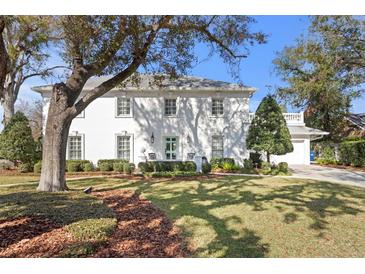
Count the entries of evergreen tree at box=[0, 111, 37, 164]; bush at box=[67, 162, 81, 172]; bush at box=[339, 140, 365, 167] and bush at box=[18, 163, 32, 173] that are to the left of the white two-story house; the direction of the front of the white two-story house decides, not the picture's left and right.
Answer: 1

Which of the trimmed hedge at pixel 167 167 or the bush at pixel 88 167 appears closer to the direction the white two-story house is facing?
the trimmed hedge

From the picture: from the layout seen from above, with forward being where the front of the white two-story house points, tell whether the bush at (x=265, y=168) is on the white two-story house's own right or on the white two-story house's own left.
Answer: on the white two-story house's own left

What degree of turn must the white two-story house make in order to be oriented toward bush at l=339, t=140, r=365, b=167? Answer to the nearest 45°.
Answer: approximately 90° to its left

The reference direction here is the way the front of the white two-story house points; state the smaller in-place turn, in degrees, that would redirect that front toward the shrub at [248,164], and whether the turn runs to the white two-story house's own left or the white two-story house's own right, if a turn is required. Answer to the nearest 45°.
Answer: approximately 90° to the white two-story house's own left

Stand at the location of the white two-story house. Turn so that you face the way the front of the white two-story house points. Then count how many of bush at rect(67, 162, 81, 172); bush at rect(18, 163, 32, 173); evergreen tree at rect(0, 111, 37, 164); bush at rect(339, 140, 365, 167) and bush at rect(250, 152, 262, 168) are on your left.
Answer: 2

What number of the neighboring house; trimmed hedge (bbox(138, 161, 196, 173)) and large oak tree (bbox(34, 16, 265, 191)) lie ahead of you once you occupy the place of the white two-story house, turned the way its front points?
2

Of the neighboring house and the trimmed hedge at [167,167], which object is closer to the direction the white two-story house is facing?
the trimmed hedge

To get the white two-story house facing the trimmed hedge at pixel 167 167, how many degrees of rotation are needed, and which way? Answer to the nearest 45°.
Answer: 0° — it already faces it

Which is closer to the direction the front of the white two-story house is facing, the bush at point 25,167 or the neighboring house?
the bush

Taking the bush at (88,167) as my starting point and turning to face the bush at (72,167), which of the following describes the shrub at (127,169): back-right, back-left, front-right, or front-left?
back-left

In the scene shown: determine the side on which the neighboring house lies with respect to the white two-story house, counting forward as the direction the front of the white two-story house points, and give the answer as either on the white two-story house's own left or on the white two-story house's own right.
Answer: on the white two-story house's own left

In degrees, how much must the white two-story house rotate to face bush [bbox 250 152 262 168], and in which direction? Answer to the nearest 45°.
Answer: approximately 90° to its left
